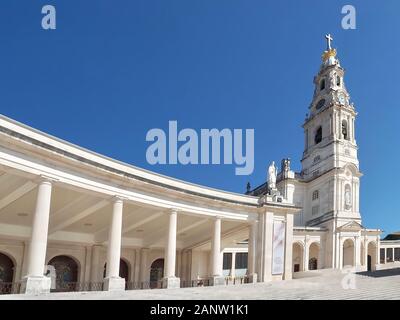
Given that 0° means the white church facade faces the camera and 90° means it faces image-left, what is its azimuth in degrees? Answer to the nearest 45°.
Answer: approximately 315°
